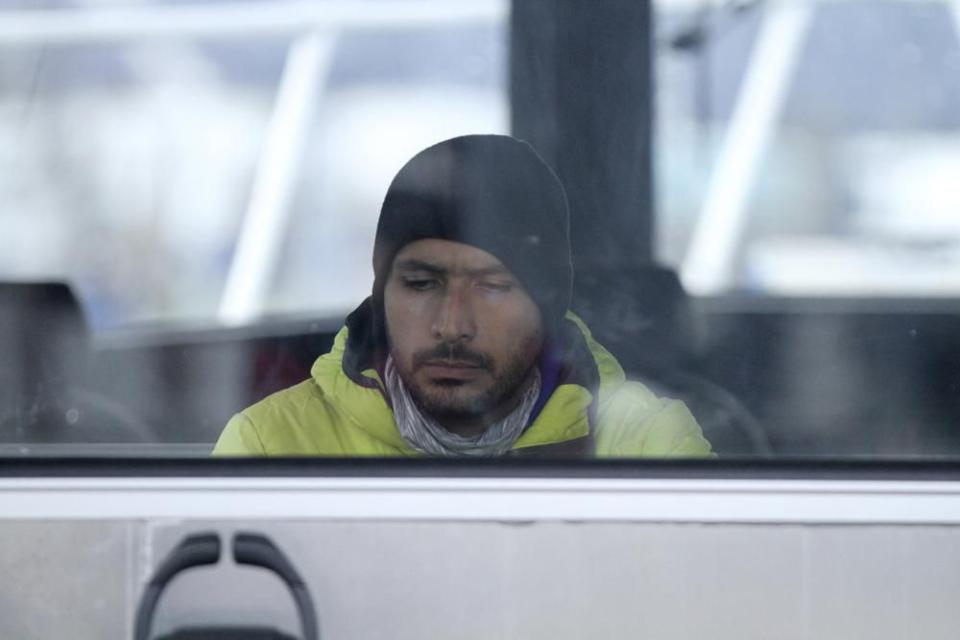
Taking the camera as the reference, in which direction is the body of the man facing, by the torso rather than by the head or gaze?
toward the camera
